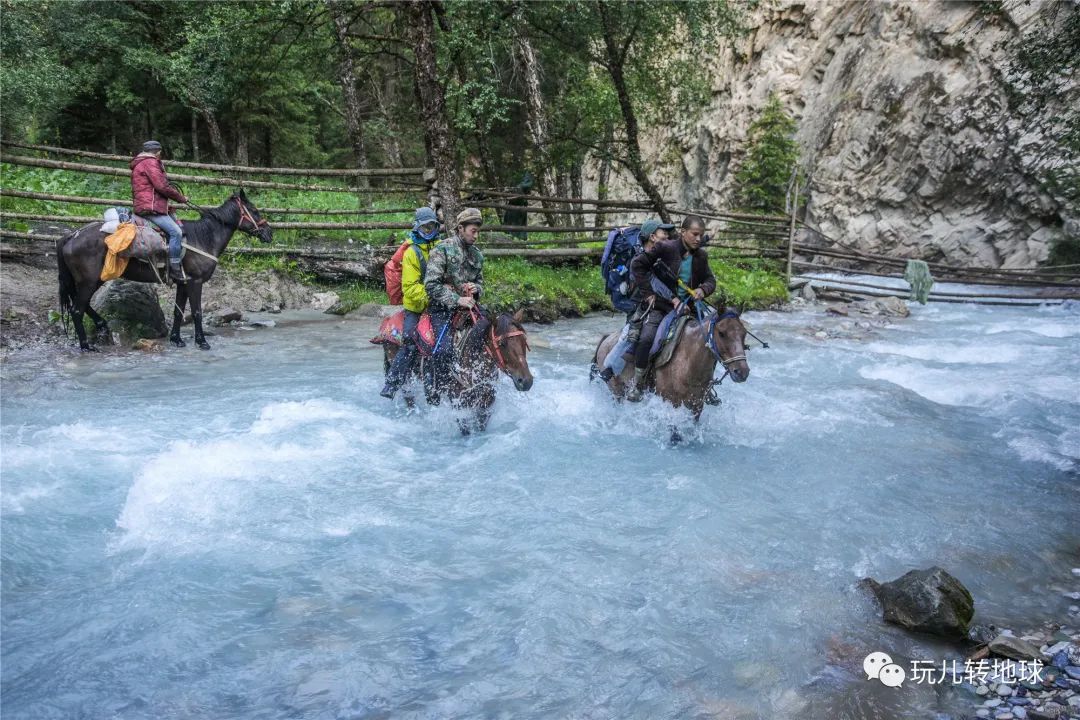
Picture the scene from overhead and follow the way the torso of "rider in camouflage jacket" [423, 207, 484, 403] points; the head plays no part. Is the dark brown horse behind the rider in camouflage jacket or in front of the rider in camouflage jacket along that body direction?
behind

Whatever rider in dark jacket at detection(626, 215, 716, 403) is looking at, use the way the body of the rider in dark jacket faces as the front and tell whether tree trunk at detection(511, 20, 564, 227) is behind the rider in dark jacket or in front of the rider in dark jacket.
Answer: behind

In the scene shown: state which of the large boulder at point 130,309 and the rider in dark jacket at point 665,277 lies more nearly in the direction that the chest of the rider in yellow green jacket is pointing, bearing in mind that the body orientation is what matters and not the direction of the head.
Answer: the rider in dark jacket

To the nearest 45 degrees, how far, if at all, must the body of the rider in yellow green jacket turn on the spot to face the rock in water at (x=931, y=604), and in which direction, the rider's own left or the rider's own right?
0° — they already face it

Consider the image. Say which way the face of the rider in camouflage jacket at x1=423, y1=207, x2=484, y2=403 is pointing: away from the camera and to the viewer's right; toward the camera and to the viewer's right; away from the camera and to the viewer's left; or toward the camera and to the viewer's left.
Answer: toward the camera and to the viewer's right

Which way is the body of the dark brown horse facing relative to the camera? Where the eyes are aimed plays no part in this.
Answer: to the viewer's right

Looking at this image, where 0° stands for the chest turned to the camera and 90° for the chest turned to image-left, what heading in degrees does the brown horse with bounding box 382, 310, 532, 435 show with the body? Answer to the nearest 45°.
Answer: approximately 315°

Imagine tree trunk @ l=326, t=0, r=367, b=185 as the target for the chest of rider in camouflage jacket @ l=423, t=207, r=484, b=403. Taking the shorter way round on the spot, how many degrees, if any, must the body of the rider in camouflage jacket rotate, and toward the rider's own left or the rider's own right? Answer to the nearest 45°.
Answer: approximately 135° to the rider's own left

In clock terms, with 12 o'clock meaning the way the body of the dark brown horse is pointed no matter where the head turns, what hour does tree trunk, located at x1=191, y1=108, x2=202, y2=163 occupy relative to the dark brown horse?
The tree trunk is roughly at 9 o'clock from the dark brown horse.

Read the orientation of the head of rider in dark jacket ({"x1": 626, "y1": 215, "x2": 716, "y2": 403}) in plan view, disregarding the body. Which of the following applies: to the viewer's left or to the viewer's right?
to the viewer's right

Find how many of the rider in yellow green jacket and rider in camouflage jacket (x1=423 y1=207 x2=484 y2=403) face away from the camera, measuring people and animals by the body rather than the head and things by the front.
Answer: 0

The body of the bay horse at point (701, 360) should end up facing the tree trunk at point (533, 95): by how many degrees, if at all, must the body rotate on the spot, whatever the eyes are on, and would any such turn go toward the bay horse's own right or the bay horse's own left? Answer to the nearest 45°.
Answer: approximately 135° to the bay horse's own left
